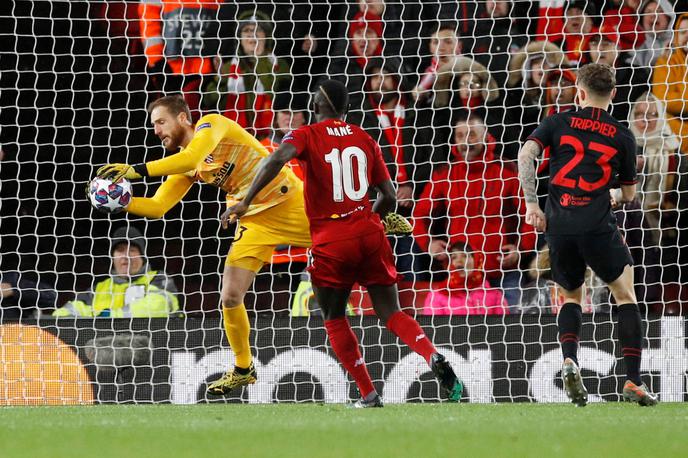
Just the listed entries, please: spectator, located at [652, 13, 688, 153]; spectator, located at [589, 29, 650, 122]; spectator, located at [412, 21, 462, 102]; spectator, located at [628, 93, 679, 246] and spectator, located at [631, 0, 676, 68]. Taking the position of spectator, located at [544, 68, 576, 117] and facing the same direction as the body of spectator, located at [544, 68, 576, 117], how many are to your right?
1

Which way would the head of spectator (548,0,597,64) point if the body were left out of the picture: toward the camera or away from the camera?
toward the camera

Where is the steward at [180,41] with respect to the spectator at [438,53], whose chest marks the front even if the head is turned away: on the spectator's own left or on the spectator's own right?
on the spectator's own right

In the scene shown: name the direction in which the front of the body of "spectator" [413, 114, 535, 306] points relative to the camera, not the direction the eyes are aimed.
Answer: toward the camera

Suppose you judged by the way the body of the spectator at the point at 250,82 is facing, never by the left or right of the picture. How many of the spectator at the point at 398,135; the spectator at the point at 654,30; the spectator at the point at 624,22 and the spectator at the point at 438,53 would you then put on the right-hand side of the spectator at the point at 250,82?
0

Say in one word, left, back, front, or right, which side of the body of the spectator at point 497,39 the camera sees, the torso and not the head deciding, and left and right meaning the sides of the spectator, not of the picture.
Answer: front

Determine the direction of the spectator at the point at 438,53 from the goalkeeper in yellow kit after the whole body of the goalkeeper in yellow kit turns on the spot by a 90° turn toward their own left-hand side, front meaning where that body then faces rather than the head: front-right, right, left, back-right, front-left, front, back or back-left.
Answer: left

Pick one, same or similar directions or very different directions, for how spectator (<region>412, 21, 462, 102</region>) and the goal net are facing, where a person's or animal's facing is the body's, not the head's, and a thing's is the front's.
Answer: same or similar directions

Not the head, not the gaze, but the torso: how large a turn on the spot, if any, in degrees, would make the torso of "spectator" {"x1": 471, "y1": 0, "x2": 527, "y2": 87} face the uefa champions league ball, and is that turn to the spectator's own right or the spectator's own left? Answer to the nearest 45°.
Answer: approximately 45° to the spectator's own right

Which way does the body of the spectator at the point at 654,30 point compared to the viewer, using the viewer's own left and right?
facing the viewer

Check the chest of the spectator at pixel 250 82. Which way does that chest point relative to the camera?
toward the camera

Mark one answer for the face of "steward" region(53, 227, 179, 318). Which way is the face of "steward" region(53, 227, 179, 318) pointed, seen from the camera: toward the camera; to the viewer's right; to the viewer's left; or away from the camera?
toward the camera

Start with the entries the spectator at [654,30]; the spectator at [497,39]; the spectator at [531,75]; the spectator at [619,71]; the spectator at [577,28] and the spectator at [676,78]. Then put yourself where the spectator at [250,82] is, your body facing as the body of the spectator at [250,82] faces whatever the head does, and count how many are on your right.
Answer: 0

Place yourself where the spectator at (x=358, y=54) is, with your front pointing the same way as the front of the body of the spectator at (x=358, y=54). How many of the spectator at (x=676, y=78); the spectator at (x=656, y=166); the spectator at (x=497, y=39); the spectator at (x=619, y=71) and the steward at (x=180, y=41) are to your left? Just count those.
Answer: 4

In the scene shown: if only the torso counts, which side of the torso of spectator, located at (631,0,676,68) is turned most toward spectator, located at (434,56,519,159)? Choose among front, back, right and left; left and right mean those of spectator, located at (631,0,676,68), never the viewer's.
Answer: right

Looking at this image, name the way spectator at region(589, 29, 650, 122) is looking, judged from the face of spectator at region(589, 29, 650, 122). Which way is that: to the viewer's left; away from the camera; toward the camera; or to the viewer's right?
toward the camera

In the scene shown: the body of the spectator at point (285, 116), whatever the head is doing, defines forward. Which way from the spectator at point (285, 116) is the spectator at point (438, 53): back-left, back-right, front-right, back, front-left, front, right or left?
left

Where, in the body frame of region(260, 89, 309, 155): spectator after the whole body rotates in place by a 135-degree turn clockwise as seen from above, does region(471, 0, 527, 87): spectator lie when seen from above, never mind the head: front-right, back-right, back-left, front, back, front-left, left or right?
back-right

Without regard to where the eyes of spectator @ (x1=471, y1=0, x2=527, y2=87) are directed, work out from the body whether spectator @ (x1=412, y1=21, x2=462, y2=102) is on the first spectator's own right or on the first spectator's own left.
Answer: on the first spectator's own right
